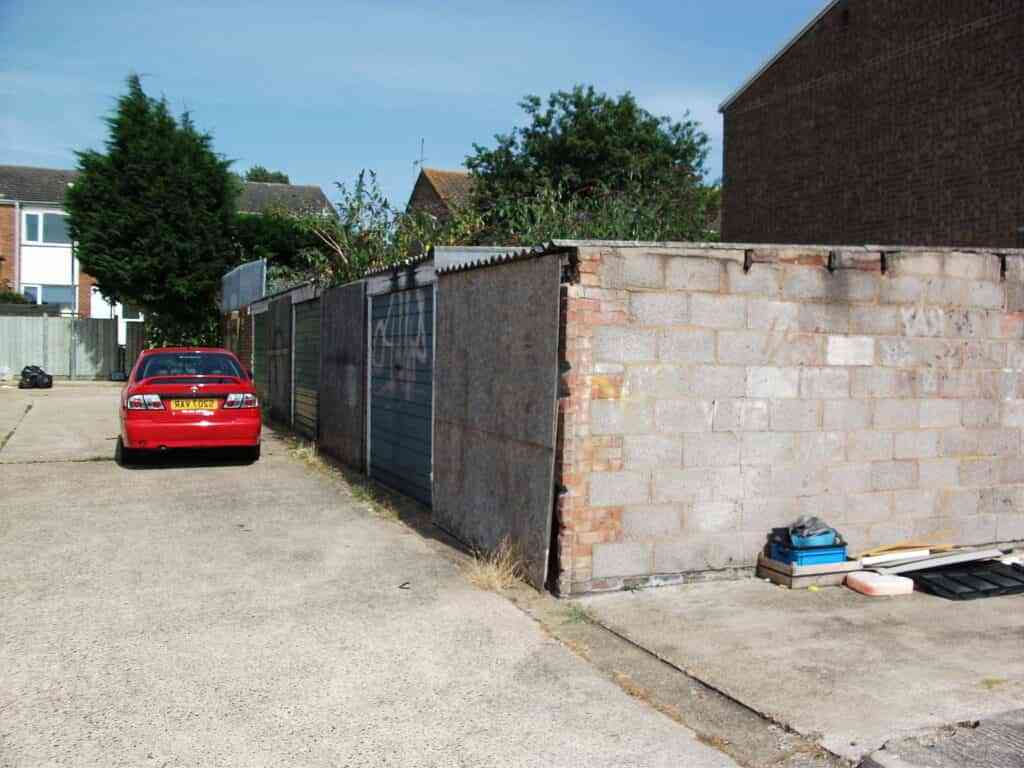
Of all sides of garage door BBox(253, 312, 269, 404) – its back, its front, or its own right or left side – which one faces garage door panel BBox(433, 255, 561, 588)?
left

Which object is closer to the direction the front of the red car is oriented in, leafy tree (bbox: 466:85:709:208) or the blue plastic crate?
the leafy tree

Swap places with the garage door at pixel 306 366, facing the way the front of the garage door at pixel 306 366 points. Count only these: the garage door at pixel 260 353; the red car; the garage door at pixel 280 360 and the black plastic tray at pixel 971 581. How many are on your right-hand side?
2

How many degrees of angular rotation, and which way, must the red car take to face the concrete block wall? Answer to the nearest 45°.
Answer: approximately 135° to its right

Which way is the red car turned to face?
away from the camera

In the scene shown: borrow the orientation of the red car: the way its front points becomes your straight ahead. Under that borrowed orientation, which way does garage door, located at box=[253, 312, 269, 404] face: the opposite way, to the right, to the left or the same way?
to the left

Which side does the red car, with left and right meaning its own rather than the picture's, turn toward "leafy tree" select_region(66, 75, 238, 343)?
front

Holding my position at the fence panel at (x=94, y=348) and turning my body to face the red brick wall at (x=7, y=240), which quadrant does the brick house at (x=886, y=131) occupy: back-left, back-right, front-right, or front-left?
back-right

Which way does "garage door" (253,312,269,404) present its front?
to the viewer's left

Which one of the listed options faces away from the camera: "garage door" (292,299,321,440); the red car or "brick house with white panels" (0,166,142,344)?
the red car

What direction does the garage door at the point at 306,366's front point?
to the viewer's left

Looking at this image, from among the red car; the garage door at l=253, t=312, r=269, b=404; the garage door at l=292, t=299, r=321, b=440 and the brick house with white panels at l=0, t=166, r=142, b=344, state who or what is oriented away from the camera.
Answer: the red car
